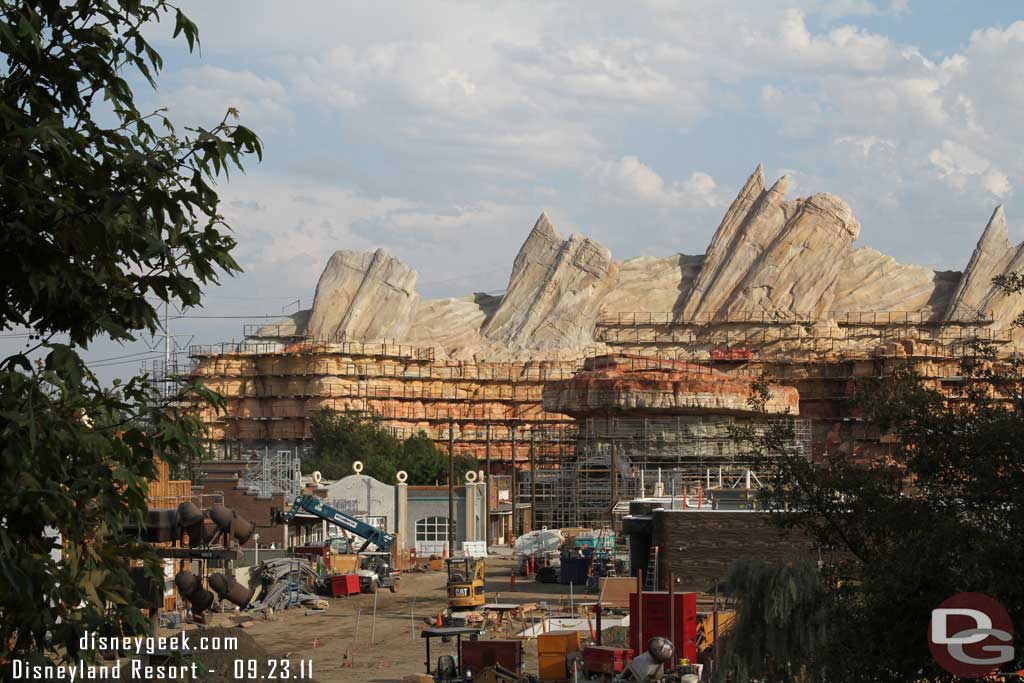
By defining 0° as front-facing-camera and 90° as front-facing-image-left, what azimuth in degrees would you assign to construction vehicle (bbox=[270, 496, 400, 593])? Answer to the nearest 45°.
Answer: approximately 45°

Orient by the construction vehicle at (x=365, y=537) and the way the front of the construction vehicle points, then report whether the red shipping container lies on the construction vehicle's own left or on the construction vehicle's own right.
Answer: on the construction vehicle's own left

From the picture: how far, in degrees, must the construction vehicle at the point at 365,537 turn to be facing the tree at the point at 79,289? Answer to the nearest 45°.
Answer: approximately 45° to its left
